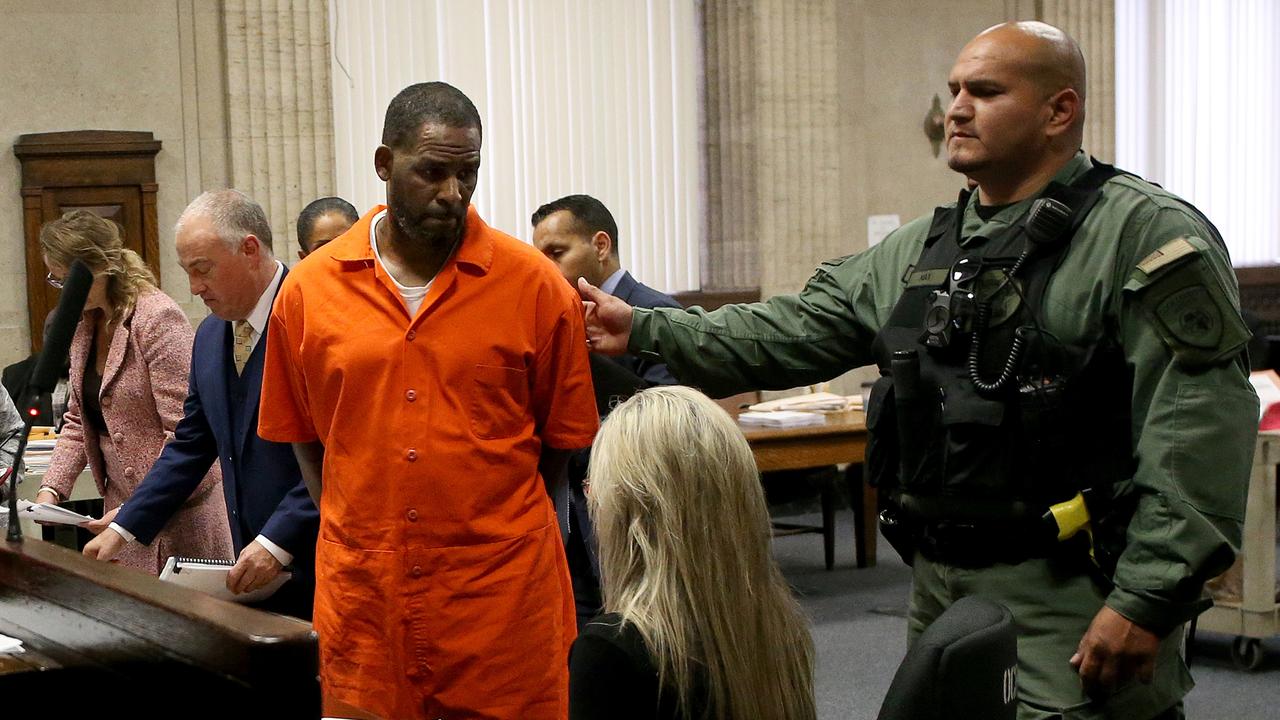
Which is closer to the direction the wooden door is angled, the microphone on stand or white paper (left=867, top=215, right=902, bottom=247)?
the microphone on stand

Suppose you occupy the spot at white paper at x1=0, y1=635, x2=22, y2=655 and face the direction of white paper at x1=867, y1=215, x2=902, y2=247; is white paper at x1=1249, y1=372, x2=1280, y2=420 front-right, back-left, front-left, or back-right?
front-right

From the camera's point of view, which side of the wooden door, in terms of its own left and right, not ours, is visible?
front

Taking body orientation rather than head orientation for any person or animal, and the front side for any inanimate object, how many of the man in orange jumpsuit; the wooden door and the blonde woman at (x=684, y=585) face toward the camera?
2

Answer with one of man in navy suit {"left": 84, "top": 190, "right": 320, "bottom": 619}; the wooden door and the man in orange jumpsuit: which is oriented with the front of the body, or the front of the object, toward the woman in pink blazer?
the wooden door

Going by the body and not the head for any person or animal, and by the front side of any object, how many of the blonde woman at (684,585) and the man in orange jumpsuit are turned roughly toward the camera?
1

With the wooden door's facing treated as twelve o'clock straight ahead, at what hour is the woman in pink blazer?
The woman in pink blazer is roughly at 12 o'clock from the wooden door.

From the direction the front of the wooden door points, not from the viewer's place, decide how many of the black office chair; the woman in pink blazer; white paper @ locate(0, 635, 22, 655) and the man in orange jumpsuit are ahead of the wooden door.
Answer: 4

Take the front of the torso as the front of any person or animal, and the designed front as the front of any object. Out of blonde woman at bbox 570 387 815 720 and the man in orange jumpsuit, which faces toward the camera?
the man in orange jumpsuit

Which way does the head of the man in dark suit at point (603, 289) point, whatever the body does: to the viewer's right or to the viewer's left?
to the viewer's left

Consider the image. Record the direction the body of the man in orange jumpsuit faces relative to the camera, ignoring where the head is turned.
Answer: toward the camera

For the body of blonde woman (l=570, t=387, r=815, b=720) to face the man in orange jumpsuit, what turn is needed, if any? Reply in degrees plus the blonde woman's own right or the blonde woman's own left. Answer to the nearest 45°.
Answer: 0° — they already face them

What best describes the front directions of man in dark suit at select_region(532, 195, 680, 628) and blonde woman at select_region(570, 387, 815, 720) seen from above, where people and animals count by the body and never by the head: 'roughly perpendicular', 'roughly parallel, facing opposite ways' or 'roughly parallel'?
roughly perpendicular
